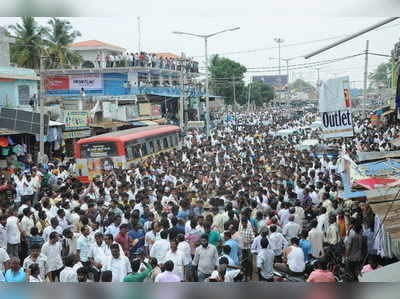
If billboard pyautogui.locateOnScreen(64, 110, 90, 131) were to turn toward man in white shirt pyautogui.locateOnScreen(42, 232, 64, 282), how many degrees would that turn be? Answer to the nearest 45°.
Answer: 0° — it already faces them

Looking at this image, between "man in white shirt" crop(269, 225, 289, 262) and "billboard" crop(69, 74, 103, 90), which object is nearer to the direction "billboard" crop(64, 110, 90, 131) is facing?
the man in white shirt

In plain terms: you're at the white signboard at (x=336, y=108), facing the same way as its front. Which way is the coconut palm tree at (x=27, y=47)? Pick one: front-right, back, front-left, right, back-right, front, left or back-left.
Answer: back-right

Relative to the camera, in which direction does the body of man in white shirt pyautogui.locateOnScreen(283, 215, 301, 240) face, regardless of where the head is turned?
away from the camera
